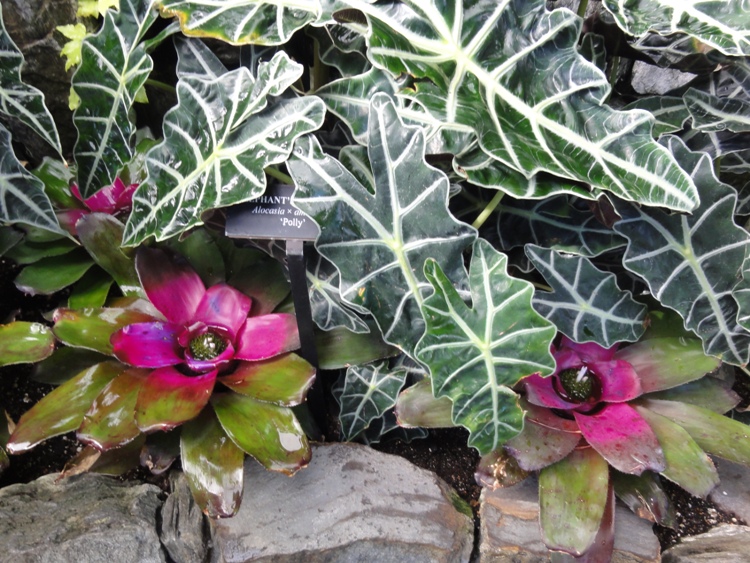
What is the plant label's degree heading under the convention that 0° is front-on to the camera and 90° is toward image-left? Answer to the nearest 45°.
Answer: approximately 0°

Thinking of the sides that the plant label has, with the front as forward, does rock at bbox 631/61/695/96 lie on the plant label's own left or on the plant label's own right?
on the plant label's own left
